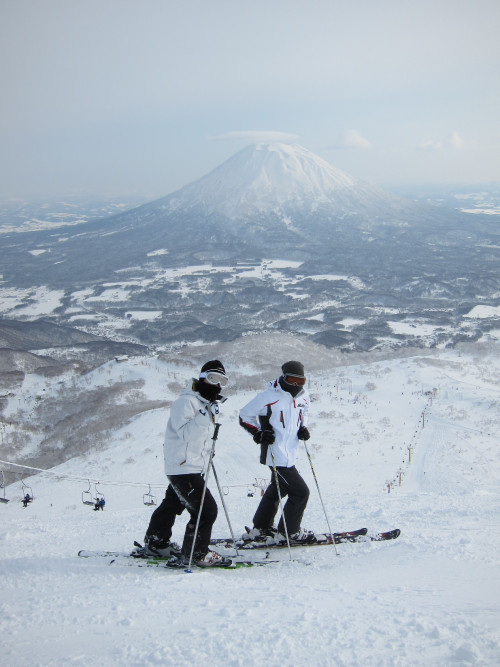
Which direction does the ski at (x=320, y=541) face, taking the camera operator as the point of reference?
facing to the right of the viewer

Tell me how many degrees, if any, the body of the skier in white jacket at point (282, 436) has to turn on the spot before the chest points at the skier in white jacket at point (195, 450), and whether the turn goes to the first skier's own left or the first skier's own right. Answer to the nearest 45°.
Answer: approximately 90° to the first skier's own right

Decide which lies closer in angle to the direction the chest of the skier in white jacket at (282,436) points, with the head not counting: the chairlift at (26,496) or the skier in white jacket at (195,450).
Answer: the skier in white jacket
